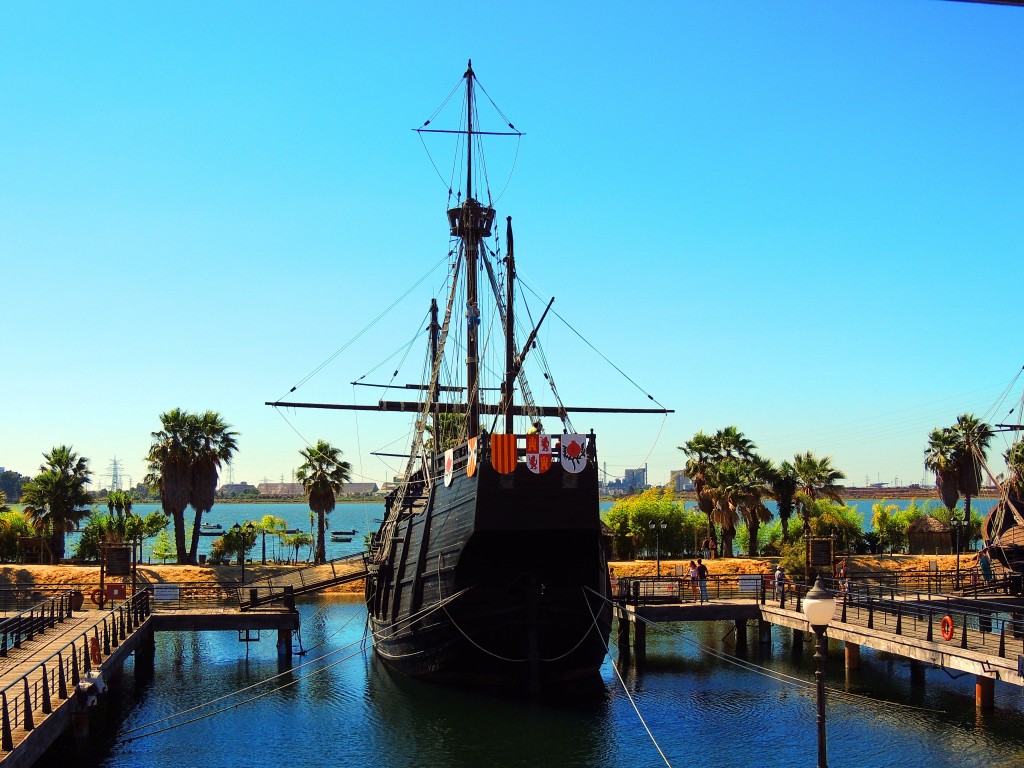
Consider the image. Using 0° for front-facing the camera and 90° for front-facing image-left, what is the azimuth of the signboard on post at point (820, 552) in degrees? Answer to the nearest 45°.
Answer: approximately 0°

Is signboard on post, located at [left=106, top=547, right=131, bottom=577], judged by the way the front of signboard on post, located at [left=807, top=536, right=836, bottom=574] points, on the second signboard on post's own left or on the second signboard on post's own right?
on the second signboard on post's own right

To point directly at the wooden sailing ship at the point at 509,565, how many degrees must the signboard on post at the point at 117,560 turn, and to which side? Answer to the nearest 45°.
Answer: approximately 45° to its left

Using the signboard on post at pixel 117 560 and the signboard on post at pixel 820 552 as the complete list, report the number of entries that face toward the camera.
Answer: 2

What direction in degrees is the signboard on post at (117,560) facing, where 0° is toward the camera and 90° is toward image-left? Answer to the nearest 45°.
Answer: approximately 0°

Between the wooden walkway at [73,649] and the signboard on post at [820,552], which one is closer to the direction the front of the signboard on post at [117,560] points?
the wooden walkway

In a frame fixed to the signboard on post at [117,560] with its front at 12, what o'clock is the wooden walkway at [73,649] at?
The wooden walkway is roughly at 12 o'clock from the signboard on post.

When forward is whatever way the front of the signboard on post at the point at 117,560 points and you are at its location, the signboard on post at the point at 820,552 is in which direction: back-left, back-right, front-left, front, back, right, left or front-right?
left

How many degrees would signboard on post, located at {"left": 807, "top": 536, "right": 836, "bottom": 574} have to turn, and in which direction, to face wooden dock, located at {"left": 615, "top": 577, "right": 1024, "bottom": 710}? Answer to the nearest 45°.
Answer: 0° — it already faces it

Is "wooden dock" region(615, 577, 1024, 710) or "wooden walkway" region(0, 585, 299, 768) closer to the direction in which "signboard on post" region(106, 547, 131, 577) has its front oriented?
the wooden walkway
